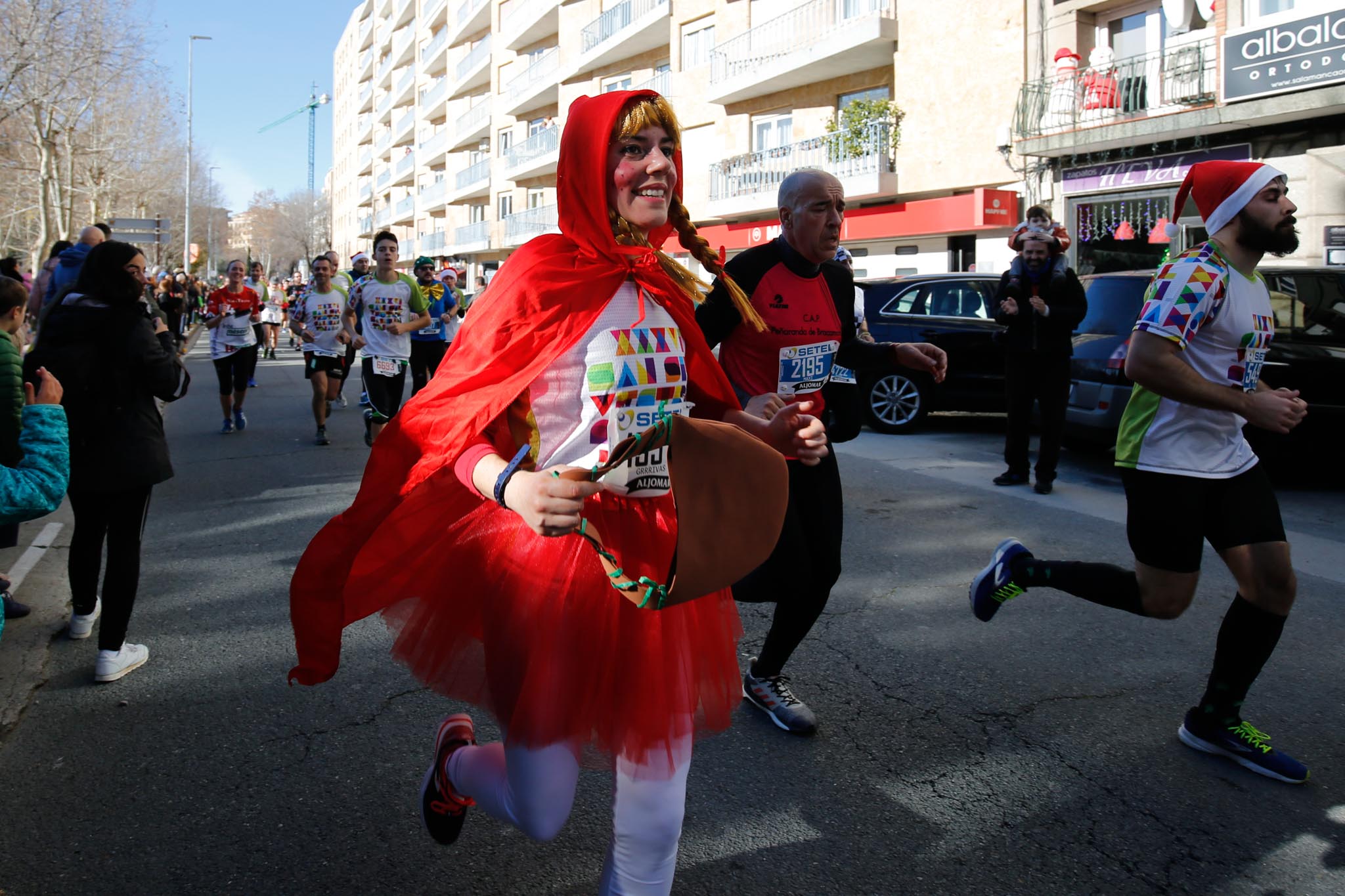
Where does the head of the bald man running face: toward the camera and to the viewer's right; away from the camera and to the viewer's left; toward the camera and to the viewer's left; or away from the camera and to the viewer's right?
toward the camera and to the viewer's right

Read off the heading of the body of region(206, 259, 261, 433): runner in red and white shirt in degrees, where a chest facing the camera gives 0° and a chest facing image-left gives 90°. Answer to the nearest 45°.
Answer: approximately 0°

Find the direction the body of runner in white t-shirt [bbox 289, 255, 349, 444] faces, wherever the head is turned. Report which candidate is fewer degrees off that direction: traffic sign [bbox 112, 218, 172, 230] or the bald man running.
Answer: the bald man running

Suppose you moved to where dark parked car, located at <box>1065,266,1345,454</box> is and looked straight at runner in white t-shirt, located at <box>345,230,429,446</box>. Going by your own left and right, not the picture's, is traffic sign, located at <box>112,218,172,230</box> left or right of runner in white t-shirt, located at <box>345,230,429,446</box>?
right

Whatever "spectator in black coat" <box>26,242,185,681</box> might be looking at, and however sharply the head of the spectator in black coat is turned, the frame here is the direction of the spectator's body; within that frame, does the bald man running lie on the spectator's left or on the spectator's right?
on the spectator's right

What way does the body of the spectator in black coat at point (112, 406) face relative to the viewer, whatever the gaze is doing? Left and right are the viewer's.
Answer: facing away from the viewer and to the right of the viewer

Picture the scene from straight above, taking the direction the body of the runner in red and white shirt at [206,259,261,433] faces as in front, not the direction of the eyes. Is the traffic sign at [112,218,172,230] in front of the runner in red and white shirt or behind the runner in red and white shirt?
behind
